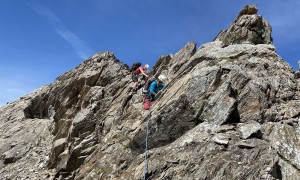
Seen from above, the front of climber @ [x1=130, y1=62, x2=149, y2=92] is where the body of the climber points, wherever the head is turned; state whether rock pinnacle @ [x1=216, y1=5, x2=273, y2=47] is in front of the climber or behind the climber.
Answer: in front
